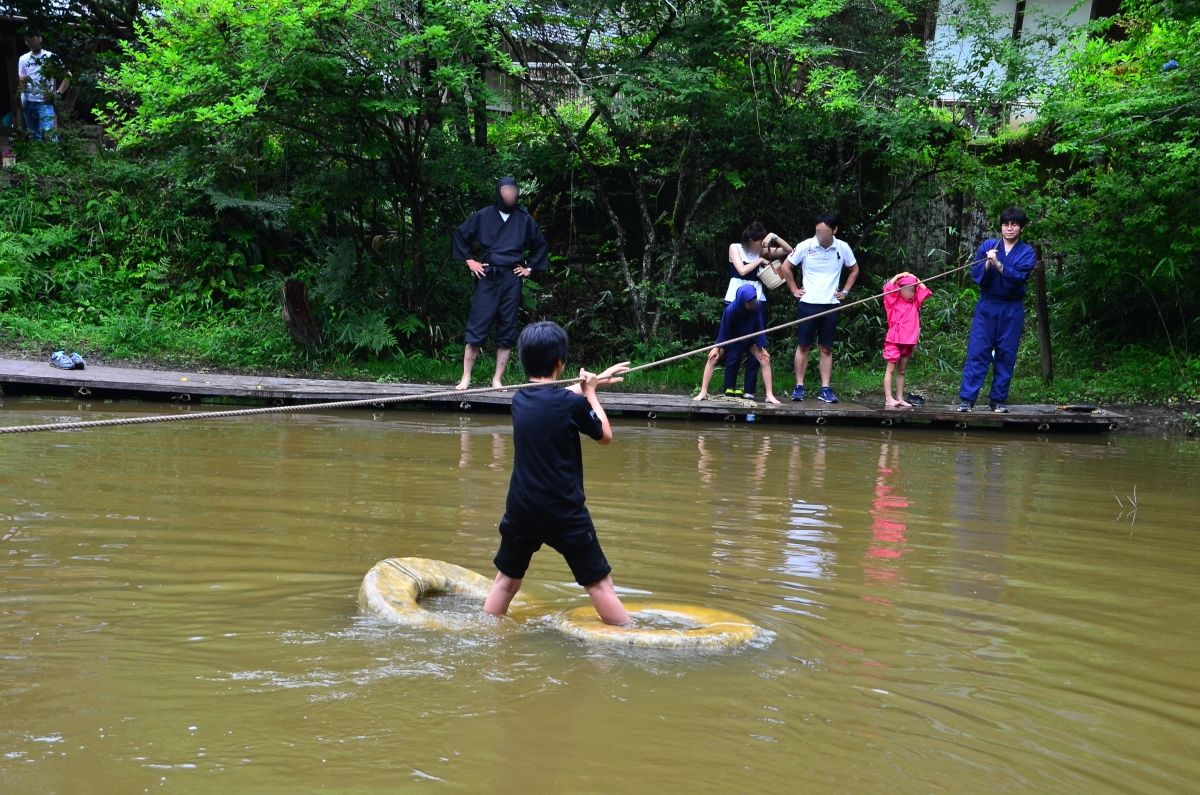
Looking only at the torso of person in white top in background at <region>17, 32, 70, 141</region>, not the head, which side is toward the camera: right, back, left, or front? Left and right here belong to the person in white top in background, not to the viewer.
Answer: front

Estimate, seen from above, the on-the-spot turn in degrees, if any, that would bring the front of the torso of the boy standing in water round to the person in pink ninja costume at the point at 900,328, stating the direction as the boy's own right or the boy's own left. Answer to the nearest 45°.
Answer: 0° — they already face them

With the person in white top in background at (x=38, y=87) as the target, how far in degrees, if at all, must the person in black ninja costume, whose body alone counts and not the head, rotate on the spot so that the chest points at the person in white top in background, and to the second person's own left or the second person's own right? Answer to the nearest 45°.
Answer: approximately 135° to the second person's own right

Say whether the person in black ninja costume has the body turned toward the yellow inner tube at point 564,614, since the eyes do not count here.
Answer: yes

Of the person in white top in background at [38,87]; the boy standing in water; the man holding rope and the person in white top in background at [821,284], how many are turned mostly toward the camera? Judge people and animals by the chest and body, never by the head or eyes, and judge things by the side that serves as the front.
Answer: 3

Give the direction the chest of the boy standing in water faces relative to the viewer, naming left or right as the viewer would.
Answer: facing away from the viewer and to the right of the viewer

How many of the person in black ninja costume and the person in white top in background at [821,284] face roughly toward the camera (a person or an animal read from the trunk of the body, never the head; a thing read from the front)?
2

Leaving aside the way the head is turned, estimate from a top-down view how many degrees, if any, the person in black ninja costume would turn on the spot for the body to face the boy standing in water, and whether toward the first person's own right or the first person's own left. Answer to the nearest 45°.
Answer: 0° — they already face them

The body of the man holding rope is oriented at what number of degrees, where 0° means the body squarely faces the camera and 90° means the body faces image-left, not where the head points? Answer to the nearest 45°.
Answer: approximately 0°

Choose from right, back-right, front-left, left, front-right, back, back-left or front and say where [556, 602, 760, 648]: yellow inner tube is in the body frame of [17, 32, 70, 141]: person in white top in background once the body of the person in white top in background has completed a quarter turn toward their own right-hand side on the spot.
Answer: left
